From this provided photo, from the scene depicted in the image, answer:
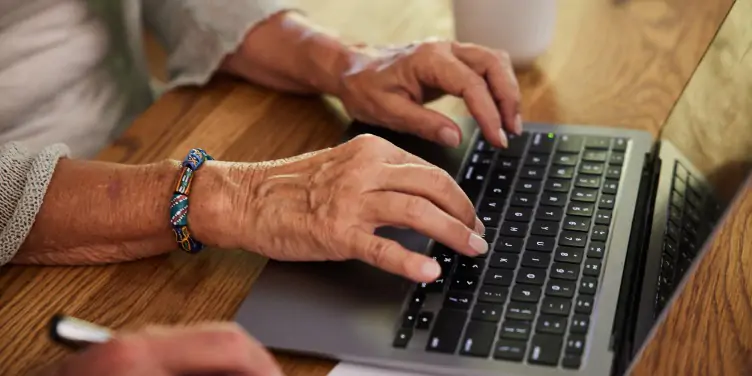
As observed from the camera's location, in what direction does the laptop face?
facing to the left of the viewer
